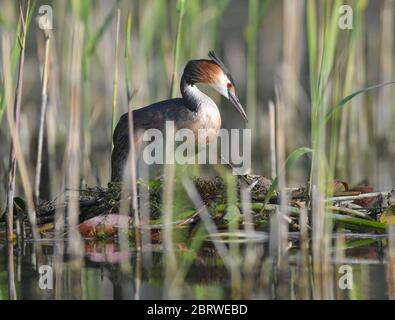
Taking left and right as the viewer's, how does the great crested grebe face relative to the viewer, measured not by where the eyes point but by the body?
facing to the right of the viewer
